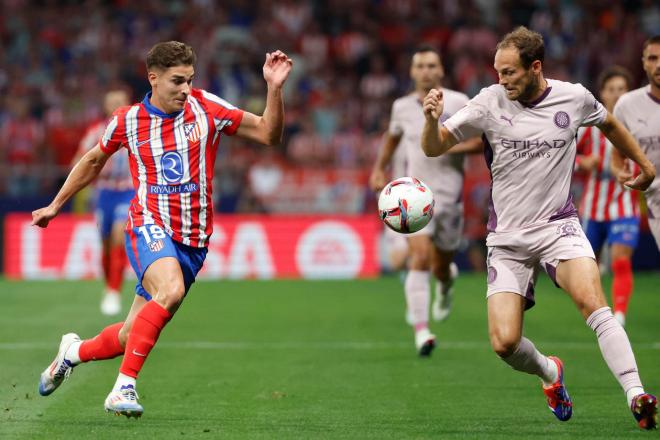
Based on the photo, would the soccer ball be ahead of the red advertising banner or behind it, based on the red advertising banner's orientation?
ahead

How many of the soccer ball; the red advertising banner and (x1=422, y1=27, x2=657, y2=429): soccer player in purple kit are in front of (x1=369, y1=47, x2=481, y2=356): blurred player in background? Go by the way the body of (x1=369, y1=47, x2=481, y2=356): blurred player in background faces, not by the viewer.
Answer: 2

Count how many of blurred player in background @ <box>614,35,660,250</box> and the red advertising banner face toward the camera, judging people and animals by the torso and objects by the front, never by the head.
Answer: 2

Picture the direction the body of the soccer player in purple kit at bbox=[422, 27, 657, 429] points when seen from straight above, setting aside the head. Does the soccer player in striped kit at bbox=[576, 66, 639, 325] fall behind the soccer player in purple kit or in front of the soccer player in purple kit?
behind

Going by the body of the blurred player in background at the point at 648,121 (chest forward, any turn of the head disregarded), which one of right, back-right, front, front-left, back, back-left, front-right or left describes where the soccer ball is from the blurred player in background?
front-right

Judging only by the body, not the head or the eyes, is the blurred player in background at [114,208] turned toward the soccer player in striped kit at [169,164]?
yes

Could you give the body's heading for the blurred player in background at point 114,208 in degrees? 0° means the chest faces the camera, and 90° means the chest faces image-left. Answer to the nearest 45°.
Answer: approximately 0°
